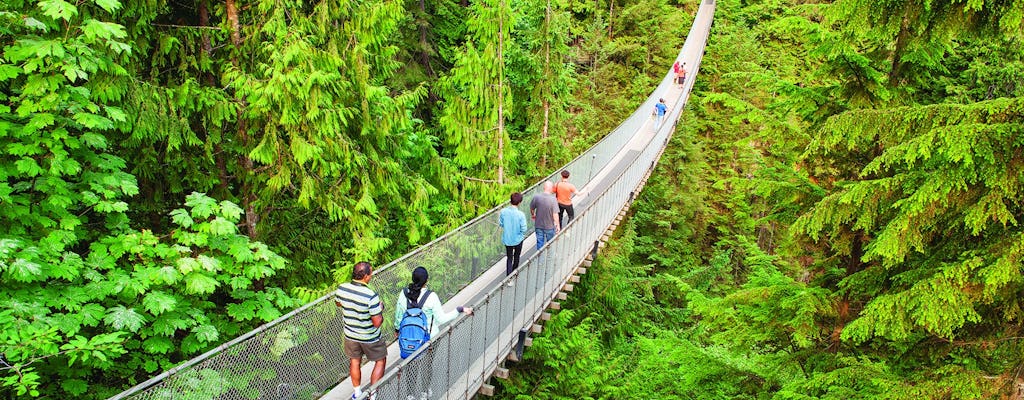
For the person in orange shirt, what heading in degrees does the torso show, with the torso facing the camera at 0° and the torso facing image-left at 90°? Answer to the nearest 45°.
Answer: approximately 180°

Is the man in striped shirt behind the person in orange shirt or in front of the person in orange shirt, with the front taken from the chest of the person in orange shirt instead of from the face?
behind

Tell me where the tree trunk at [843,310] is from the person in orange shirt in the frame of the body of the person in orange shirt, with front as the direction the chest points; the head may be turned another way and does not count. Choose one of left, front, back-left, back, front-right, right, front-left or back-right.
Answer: back-right

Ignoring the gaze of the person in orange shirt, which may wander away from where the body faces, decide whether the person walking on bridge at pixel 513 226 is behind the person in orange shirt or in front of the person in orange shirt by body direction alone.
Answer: behind

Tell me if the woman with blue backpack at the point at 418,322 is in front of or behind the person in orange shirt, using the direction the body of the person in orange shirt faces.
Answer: behind

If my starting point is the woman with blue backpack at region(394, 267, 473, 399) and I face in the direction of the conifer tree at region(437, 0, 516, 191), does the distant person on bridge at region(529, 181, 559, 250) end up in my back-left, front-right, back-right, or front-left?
front-right

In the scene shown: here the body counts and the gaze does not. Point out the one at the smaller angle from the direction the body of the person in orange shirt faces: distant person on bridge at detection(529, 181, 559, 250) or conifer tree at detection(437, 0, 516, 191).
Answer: the conifer tree

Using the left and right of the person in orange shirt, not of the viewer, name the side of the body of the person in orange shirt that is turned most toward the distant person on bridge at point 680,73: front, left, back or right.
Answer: front

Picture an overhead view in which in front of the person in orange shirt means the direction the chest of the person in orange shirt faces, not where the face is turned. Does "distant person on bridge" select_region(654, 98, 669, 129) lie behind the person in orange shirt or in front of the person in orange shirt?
in front

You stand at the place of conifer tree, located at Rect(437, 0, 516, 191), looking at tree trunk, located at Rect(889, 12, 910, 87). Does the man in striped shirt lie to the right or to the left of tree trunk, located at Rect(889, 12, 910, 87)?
right

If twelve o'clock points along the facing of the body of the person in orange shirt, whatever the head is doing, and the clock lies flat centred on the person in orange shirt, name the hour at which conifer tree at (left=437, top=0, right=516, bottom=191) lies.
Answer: The conifer tree is roughly at 11 o'clock from the person in orange shirt.
